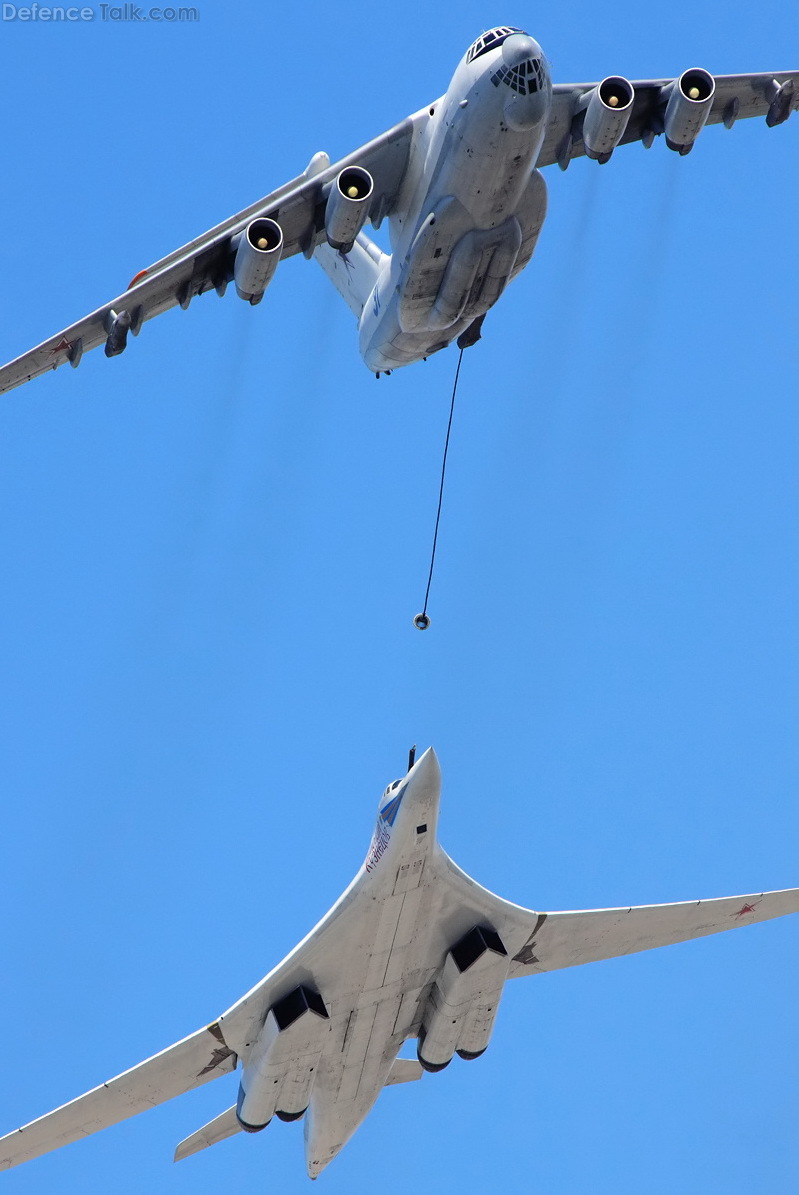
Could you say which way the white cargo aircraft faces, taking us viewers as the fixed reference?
facing the viewer
